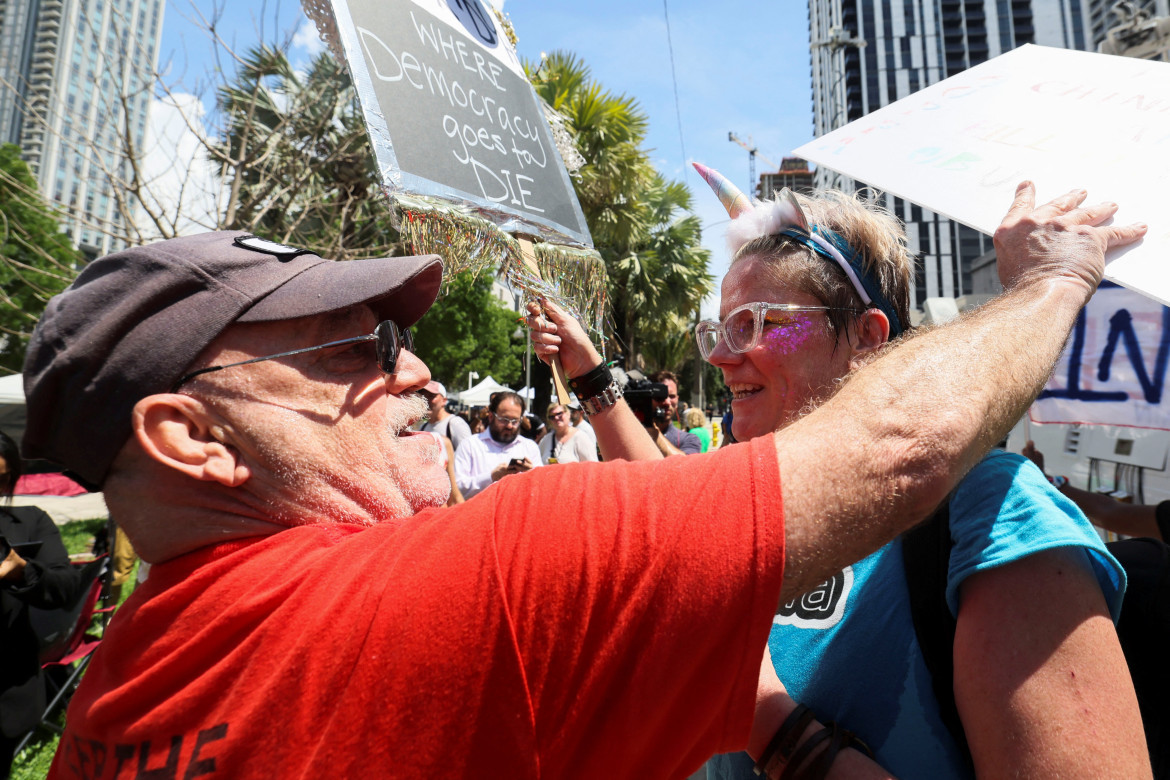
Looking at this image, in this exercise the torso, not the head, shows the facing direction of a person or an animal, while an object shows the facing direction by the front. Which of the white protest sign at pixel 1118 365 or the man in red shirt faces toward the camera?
the white protest sign

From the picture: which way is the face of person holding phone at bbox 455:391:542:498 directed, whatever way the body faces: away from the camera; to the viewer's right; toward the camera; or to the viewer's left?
toward the camera

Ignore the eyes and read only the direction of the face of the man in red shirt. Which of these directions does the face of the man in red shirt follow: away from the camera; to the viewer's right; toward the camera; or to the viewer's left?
to the viewer's right

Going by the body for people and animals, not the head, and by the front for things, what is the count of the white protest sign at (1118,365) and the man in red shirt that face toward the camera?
1

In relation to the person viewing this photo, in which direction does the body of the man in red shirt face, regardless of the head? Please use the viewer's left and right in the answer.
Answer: facing away from the viewer and to the right of the viewer

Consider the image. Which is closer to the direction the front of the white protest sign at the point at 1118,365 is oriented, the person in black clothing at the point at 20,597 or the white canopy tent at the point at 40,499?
the person in black clothing

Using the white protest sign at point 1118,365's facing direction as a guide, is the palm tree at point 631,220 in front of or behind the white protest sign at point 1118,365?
behind

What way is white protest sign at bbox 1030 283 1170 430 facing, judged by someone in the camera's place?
facing the viewer

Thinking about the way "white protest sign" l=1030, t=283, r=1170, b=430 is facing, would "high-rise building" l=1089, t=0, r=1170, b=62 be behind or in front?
behind

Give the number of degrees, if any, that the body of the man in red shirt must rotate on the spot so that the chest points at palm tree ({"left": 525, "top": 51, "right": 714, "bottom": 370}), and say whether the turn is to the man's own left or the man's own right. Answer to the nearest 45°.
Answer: approximately 45° to the man's own left
